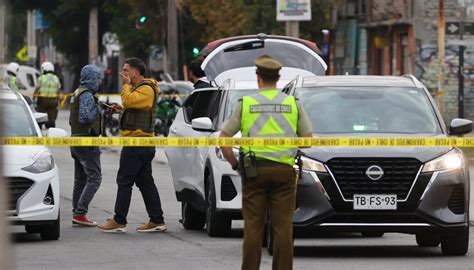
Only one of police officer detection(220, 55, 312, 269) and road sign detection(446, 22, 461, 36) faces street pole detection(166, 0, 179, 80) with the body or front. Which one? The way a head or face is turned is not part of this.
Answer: the police officer

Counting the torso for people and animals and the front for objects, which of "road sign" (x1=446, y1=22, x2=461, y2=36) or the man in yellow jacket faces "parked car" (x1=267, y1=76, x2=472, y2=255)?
the road sign

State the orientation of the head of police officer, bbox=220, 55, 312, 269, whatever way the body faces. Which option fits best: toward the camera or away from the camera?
away from the camera

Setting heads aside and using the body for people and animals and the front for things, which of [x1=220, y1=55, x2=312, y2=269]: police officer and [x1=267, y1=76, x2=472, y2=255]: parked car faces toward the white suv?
the police officer

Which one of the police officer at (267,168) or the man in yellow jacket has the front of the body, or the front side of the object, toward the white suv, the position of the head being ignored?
the police officer

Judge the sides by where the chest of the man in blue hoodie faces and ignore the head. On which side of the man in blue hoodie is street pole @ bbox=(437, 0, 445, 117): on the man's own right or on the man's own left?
on the man's own left

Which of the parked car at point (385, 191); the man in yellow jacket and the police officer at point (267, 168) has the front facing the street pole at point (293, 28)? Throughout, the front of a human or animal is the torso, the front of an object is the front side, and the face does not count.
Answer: the police officer

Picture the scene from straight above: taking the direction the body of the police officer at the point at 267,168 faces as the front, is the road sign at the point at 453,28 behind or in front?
in front

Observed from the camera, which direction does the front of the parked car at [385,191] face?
facing the viewer

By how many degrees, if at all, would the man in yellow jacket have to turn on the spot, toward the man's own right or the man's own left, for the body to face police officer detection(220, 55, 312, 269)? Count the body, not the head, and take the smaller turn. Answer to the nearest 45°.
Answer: approximately 90° to the man's own left

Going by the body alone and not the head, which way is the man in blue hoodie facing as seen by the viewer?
to the viewer's right

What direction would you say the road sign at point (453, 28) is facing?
toward the camera

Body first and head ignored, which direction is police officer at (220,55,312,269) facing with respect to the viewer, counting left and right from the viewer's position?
facing away from the viewer

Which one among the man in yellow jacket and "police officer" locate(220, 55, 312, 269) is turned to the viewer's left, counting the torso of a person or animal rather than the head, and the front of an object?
the man in yellow jacket

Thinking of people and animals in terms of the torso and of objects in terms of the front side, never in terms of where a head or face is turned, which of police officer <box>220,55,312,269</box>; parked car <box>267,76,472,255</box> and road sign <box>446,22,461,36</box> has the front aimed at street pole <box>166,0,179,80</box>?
the police officer

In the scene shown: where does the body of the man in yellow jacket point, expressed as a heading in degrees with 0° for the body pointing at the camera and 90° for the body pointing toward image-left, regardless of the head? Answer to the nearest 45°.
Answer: approximately 90°

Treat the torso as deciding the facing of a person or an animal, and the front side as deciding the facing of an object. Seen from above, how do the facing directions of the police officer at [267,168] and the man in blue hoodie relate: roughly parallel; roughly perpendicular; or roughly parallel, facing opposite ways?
roughly perpendicular

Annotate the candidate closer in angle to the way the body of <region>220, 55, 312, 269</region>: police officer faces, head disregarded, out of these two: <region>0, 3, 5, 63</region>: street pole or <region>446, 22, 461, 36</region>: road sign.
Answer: the road sign
